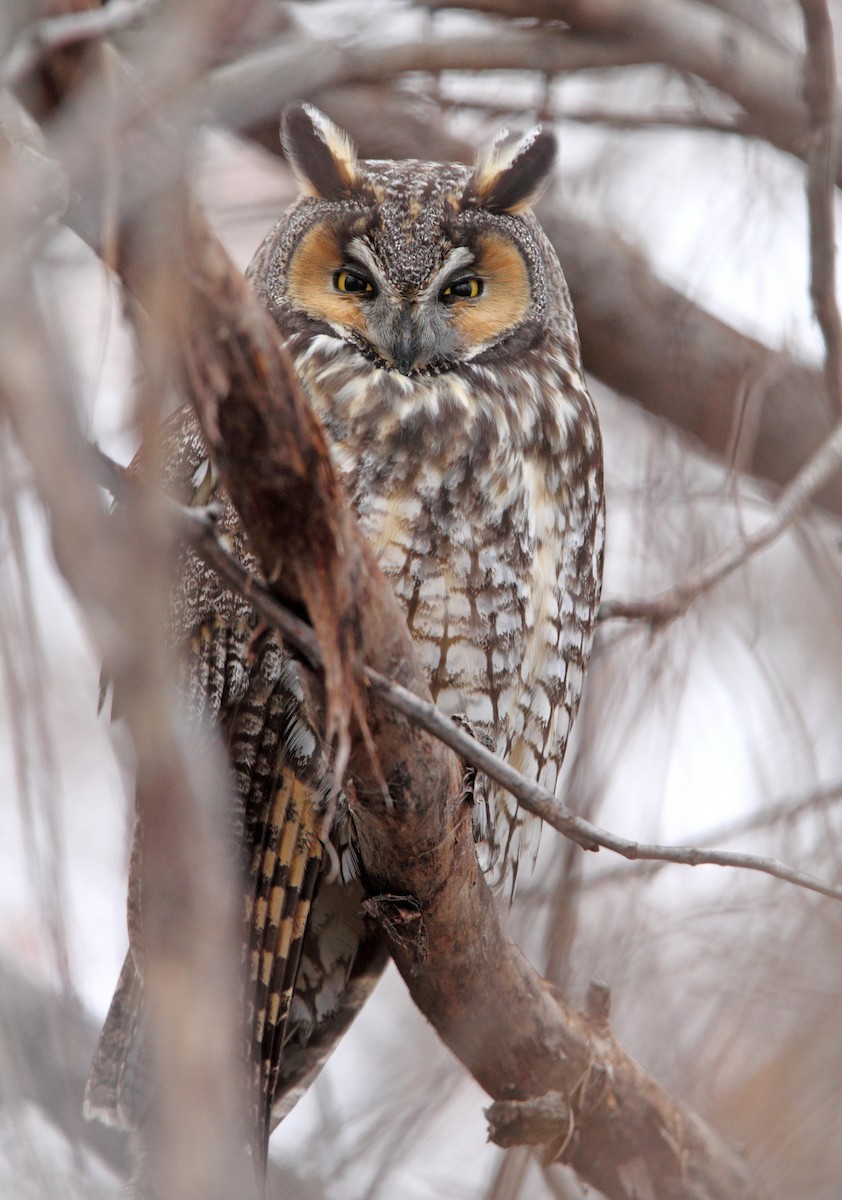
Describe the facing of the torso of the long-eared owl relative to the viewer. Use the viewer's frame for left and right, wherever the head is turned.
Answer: facing the viewer and to the right of the viewer

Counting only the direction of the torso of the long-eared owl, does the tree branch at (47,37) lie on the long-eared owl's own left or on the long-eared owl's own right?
on the long-eared owl's own right
